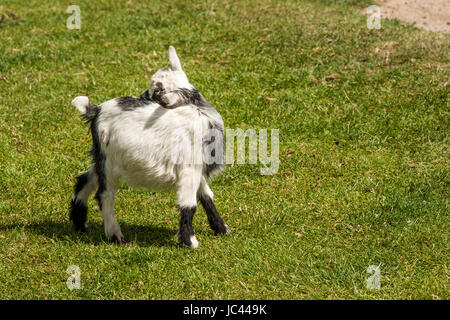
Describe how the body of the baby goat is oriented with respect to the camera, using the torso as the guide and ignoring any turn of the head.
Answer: to the viewer's right
